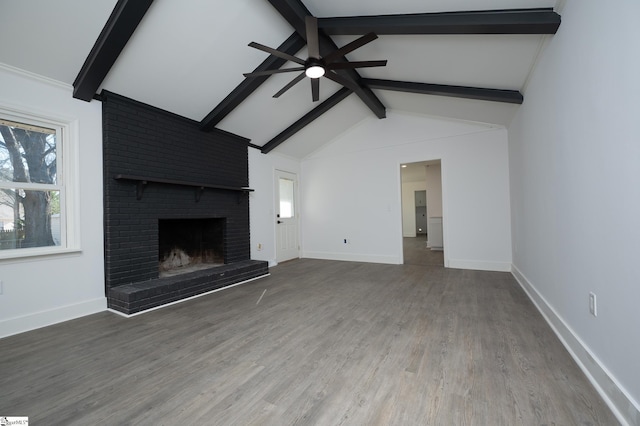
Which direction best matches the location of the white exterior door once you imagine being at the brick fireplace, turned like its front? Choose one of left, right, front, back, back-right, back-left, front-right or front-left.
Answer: left

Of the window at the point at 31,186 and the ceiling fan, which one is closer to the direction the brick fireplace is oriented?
the ceiling fan

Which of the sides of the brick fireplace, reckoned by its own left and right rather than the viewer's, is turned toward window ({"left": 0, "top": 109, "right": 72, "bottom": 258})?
right

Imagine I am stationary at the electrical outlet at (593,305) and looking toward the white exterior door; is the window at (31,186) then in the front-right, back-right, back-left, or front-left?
front-left

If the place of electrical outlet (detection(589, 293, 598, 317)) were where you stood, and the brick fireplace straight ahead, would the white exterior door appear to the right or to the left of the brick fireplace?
right

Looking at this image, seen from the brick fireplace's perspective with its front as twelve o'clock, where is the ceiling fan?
The ceiling fan is roughly at 12 o'clock from the brick fireplace.

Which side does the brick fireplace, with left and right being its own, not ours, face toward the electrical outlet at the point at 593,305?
front

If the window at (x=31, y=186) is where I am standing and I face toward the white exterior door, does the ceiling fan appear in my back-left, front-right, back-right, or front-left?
front-right

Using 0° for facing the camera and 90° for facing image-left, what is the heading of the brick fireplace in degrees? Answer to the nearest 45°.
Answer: approximately 315°

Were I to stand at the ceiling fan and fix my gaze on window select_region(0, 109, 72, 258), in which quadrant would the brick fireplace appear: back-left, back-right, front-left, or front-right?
front-right
